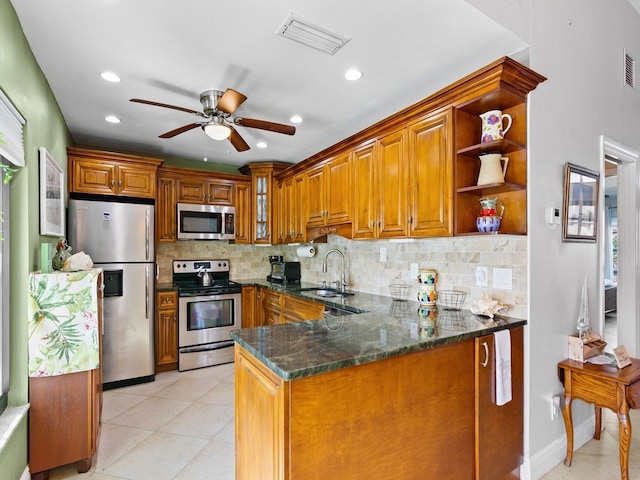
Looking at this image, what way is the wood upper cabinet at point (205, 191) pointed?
toward the camera

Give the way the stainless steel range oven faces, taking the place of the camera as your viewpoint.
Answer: facing the viewer

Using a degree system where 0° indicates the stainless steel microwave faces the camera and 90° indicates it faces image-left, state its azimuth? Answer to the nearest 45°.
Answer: approximately 0°

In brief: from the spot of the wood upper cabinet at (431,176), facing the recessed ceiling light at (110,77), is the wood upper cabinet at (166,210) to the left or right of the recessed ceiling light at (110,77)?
right

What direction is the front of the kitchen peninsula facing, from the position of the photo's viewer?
facing the viewer and to the right of the viewer

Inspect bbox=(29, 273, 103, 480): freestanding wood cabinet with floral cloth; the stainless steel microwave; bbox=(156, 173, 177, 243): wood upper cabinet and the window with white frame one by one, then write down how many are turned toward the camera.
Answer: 2

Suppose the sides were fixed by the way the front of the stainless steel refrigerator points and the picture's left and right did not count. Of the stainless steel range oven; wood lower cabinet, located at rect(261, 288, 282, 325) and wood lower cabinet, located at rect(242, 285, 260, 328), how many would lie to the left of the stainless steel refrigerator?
3

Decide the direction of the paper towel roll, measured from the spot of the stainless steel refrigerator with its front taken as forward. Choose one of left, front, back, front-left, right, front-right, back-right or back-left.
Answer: left

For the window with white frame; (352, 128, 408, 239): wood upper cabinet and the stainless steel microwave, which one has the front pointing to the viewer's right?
the window with white frame

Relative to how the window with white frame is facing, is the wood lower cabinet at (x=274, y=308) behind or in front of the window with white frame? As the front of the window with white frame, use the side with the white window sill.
in front

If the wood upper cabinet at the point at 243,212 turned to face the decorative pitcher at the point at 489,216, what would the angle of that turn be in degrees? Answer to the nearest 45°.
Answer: approximately 45° to its left

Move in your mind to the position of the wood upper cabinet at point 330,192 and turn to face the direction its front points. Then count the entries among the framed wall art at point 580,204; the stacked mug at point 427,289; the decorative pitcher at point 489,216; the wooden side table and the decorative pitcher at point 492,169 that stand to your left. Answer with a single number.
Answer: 5

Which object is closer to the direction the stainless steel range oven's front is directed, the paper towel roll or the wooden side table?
the wooden side table

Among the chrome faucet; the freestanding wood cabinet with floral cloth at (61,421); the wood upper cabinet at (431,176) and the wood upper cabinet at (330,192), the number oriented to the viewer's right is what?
1

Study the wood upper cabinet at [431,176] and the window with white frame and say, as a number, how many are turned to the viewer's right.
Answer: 1

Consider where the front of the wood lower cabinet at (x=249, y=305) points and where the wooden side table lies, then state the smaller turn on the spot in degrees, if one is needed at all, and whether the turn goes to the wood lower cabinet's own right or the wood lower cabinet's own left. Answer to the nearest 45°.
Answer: approximately 45° to the wood lower cabinet's own left
